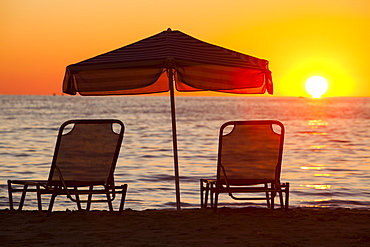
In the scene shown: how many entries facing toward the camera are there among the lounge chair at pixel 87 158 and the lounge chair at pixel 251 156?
0

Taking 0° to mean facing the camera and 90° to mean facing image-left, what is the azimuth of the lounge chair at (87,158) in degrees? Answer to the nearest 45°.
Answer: approximately 135°

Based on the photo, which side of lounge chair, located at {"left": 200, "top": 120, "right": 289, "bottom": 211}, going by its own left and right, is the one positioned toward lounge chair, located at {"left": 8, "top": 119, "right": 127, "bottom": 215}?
left

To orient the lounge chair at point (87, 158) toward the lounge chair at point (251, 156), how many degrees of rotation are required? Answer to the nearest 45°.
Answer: approximately 135° to its right

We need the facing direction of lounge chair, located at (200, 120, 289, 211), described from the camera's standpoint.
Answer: facing away from the viewer
